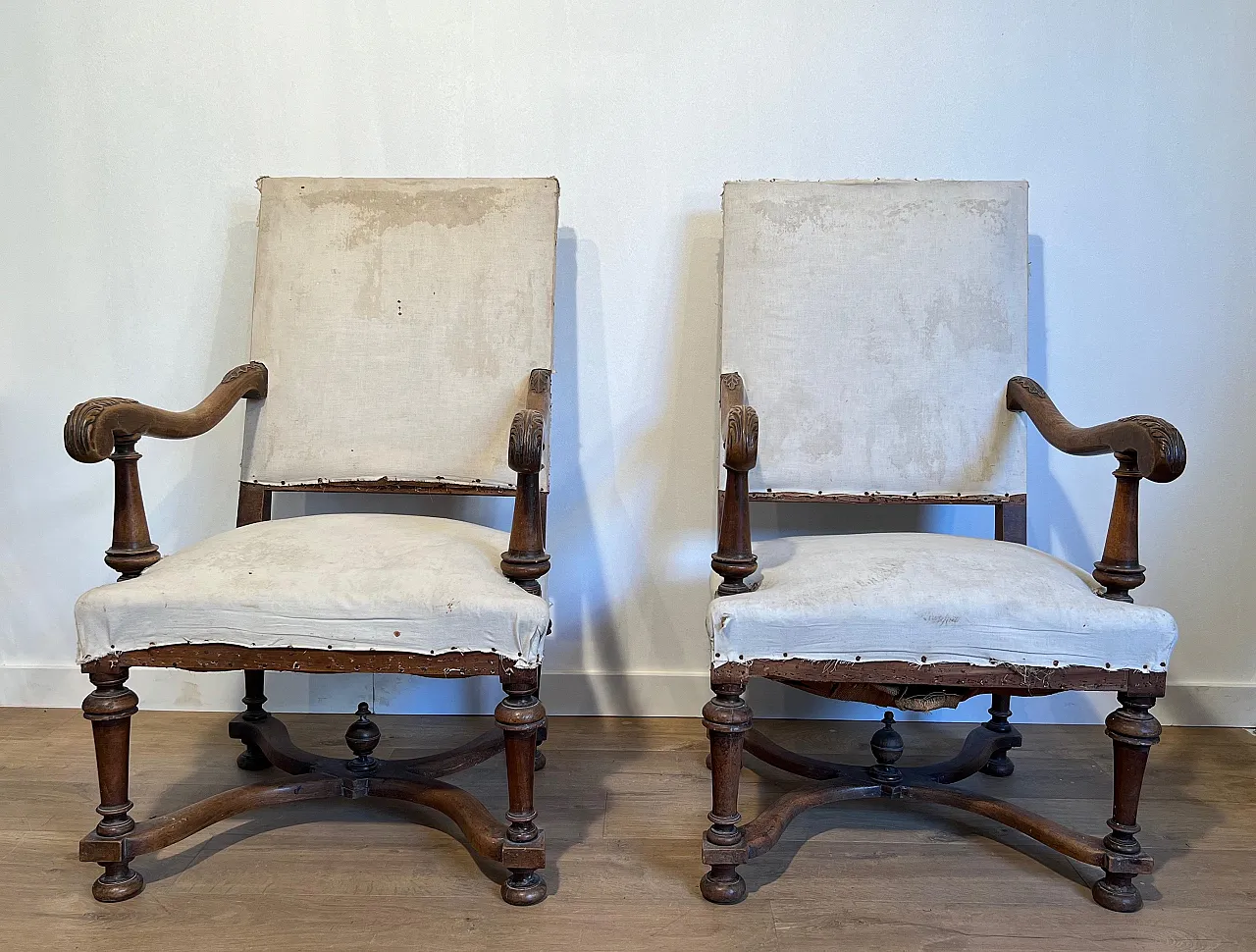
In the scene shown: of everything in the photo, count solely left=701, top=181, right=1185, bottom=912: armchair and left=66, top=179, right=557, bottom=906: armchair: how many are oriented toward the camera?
2

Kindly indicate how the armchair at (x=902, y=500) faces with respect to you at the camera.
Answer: facing the viewer

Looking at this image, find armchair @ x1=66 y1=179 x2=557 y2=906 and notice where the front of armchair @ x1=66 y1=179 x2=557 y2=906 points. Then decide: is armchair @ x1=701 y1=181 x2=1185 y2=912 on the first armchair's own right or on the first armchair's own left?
on the first armchair's own left

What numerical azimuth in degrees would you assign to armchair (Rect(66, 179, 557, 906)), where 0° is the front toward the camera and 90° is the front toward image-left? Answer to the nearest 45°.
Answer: approximately 0°

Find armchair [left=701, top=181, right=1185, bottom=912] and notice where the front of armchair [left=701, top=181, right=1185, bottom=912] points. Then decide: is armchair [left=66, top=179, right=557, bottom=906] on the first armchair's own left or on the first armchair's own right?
on the first armchair's own right
